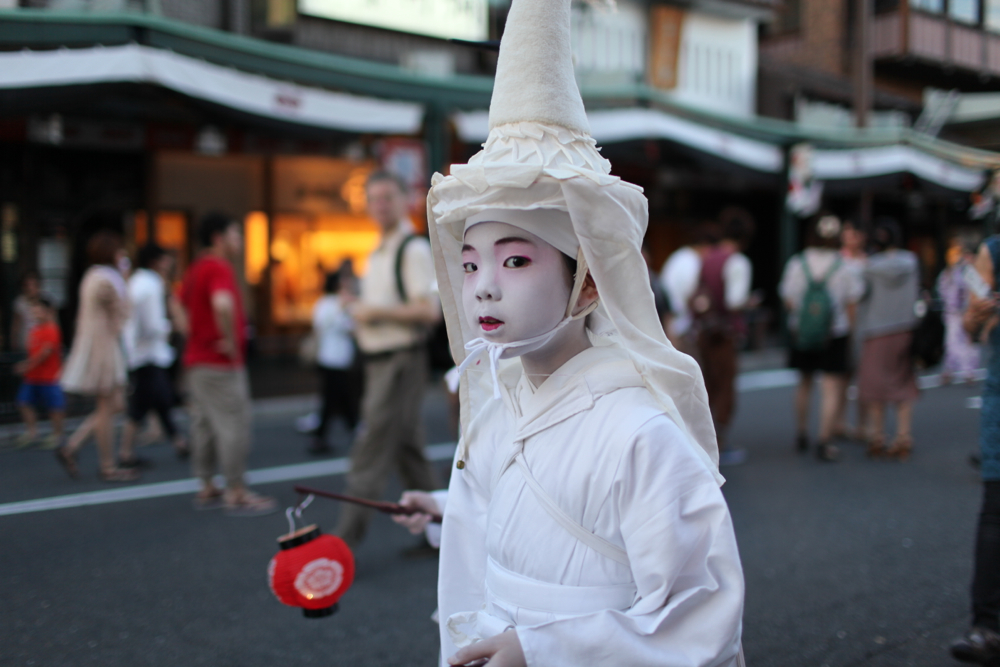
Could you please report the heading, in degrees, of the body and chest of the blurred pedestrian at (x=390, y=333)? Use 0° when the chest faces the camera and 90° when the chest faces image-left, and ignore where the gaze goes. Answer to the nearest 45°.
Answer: approximately 45°

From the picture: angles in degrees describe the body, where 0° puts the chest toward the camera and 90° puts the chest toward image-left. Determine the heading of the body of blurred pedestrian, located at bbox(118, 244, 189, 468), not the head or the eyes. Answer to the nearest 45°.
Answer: approximately 270°

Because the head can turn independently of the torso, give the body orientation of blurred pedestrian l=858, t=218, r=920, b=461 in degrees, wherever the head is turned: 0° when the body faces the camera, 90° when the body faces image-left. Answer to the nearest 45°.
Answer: approximately 180°

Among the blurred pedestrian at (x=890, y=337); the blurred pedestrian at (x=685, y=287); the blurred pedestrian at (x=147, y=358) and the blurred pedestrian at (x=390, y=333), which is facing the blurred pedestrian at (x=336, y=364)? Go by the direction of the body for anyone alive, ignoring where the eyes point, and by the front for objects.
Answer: the blurred pedestrian at (x=147, y=358)

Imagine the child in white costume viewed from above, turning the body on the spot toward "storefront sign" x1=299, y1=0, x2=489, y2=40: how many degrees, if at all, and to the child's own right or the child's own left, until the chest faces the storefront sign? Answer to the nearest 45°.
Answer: approximately 135° to the child's own right

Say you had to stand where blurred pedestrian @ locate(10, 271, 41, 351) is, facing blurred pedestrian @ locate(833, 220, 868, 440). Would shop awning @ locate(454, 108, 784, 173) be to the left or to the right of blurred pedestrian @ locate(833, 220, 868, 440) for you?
left

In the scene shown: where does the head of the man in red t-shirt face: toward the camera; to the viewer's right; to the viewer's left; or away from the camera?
to the viewer's right

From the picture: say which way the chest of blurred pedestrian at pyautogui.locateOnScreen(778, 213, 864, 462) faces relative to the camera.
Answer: away from the camera

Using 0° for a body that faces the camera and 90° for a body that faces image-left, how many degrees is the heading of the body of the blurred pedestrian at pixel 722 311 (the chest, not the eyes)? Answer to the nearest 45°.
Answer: approximately 225°
